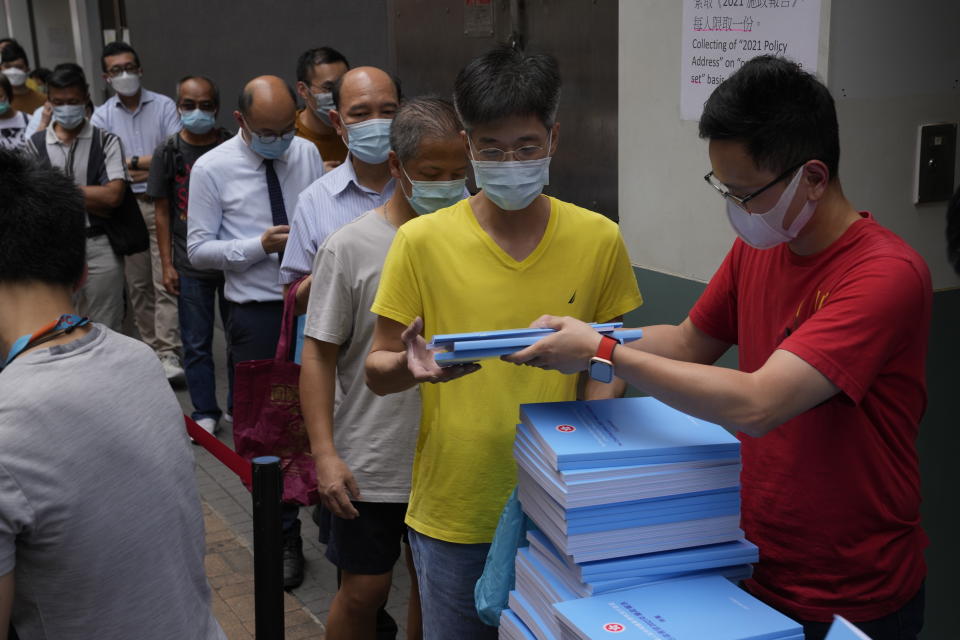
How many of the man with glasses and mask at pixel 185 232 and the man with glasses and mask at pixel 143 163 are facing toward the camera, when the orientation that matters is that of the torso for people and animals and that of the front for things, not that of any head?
2

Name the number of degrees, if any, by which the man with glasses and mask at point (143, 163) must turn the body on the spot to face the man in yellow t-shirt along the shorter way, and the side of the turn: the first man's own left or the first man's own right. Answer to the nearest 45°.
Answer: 0° — they already face them

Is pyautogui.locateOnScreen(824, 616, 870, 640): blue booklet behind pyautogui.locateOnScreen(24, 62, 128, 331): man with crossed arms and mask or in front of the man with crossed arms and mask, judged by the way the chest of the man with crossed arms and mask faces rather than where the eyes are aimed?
in front

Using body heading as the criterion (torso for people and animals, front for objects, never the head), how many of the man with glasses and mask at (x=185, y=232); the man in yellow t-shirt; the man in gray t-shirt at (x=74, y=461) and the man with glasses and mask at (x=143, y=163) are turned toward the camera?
3

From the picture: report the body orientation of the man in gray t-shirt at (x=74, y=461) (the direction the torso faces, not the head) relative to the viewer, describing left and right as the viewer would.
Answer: facing away from the viewer and to the left of the viewer

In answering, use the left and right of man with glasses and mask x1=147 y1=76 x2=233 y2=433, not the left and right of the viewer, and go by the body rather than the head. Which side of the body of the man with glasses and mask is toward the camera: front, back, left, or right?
front

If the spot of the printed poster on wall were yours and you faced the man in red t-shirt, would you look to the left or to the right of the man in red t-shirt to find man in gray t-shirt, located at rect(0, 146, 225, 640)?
right

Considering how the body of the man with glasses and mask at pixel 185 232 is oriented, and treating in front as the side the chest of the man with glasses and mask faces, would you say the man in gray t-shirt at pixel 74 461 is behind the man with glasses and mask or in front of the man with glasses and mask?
in front

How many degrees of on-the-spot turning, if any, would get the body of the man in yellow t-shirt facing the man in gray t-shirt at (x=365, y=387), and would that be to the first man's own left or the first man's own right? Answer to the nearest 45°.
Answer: approximately 135° to the first man's own right

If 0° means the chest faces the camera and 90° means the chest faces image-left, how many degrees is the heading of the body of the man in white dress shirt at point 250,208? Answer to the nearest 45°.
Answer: approximately 315°

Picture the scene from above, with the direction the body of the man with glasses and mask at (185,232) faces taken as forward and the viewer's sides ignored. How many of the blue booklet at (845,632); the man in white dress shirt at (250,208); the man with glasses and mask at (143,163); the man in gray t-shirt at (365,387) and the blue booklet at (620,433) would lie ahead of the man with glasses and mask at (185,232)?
4

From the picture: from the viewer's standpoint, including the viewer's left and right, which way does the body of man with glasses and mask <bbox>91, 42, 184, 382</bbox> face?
facing the viewer

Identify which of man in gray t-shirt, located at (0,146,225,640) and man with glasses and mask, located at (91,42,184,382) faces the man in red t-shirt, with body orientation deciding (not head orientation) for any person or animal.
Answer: the man with glasses and mask
